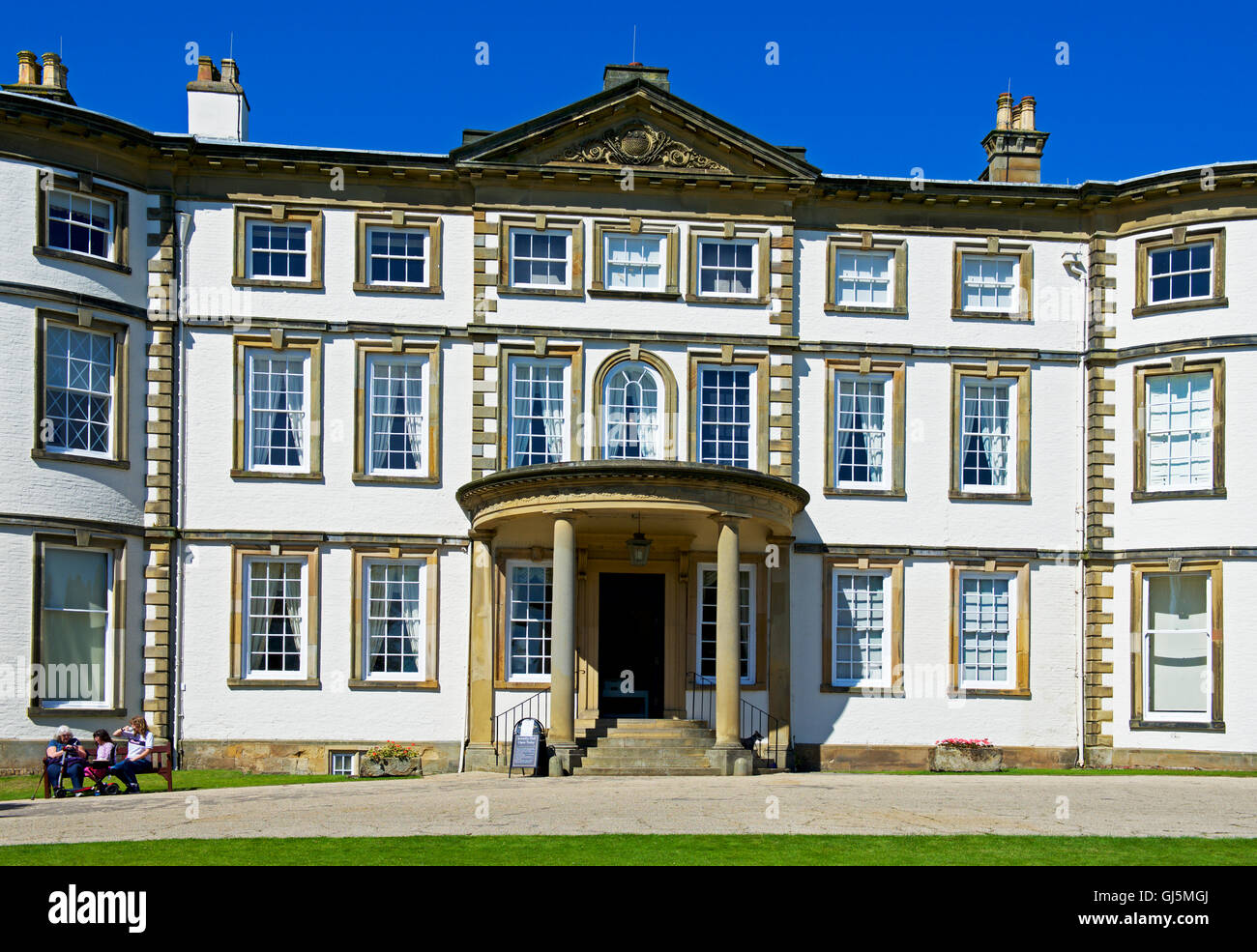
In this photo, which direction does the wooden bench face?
toward the camera

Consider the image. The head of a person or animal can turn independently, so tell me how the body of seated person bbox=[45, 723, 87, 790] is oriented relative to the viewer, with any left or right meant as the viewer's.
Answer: facing the viewer

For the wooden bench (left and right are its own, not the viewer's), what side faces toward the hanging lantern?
left

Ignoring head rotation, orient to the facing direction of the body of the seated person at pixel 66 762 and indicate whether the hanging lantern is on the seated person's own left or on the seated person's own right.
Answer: on the seated person's own left

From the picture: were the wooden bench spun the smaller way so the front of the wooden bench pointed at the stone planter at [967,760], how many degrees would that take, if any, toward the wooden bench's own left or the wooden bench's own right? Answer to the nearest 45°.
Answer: approximately 90° to the wooden bench's own left

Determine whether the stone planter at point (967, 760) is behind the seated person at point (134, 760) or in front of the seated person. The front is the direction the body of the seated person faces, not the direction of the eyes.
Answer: behind

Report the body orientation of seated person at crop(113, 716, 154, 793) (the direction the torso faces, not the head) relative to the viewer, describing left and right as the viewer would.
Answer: facing the viewer and to the left of the viewer
